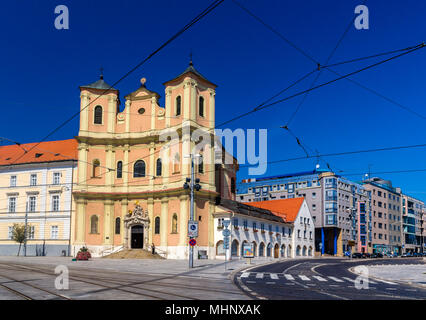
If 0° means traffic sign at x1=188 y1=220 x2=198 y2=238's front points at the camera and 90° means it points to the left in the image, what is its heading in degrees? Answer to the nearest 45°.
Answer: approximately 0°
